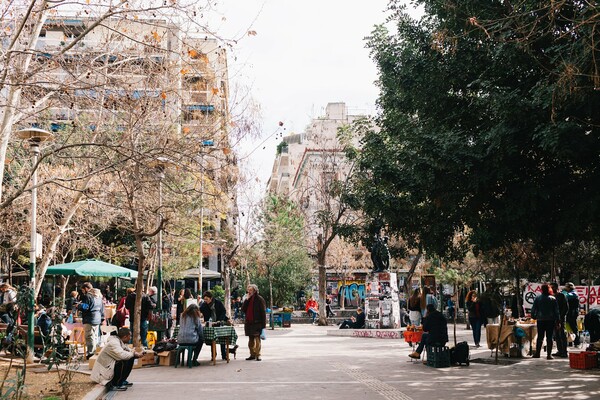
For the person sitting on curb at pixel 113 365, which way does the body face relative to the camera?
to the viewer's right

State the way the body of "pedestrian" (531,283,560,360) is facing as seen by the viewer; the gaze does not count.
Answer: away from the camera

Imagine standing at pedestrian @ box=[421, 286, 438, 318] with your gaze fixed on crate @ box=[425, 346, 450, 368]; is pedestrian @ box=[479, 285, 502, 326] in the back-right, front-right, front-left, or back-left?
front-left

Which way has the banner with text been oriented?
toward the camera

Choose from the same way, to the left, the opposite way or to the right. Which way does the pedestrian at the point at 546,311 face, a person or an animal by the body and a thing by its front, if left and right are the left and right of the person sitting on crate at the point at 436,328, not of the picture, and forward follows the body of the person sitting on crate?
to the right

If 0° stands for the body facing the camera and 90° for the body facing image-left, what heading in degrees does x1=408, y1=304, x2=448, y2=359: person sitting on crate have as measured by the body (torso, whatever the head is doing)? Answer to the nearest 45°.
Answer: approximately 90°

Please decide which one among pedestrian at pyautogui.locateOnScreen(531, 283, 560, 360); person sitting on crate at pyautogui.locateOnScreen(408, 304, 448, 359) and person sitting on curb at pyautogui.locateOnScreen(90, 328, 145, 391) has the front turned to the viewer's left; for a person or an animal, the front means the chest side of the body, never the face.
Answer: person sitting on crate at pyautogui.locateOnScreen(408, 304, 448, 359)

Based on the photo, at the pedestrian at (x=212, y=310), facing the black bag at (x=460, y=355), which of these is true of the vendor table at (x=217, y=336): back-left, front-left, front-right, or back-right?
front-right

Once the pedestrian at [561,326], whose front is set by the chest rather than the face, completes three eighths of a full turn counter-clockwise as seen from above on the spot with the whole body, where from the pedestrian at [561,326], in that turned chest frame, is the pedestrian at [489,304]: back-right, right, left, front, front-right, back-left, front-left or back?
back

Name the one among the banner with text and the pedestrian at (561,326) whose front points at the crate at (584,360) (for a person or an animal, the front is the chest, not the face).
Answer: the banner with text

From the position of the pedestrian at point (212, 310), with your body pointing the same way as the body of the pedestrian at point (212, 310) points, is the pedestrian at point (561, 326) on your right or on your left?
on your left

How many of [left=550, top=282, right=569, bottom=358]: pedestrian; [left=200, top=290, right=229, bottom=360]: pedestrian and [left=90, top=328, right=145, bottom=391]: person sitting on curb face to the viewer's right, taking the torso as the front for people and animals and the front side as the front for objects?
1

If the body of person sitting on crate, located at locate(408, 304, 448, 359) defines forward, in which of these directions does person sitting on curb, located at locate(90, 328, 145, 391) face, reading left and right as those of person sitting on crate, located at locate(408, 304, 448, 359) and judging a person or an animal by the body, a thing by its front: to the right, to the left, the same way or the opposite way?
the opposite way

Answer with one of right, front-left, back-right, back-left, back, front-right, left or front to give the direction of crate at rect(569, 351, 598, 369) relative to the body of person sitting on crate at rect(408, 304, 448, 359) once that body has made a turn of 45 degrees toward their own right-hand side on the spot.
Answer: back-right

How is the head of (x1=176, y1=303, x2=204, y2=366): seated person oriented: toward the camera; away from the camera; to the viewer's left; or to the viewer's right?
away from the camera
